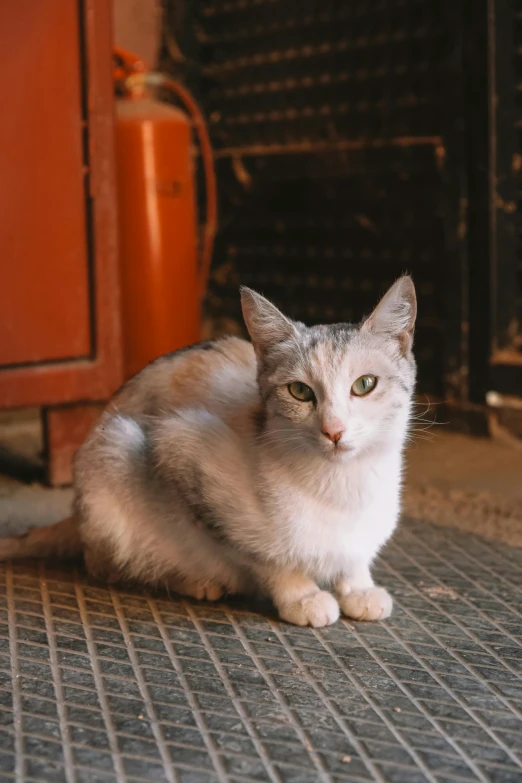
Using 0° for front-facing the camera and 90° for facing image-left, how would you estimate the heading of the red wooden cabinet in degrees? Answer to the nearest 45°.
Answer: approximately 0°

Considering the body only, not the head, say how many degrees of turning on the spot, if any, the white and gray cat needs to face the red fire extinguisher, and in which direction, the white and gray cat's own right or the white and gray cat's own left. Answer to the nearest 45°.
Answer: approximately 135° to the white and gray cat's own left

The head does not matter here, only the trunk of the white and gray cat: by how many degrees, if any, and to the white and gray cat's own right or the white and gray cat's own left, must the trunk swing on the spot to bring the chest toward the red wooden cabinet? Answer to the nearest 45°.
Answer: approximately 180°

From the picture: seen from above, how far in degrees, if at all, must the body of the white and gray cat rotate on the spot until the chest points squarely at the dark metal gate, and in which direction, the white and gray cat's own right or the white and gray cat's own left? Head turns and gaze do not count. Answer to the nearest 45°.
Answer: approximately 135° to the white and gray cat's own left

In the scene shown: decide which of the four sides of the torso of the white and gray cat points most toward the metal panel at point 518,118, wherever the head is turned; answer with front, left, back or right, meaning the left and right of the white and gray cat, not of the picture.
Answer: left

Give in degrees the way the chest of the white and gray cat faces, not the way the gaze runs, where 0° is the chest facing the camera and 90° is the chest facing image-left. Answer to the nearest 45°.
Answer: approximately 315°
